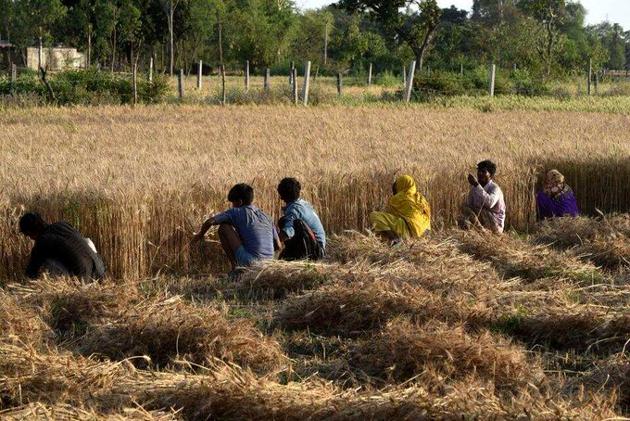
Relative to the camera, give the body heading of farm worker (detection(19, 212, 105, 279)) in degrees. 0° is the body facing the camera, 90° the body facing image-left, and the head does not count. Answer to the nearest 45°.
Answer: approximately 90°

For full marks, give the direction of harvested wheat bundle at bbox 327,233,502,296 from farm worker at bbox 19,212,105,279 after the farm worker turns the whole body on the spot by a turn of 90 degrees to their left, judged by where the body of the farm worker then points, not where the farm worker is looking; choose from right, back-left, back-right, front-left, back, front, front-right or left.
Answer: left

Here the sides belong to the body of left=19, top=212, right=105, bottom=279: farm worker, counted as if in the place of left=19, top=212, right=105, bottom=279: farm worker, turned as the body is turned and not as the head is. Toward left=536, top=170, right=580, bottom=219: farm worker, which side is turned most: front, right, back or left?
back

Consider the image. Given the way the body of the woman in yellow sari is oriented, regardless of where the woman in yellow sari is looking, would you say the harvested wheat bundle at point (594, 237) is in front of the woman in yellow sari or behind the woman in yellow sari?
behind

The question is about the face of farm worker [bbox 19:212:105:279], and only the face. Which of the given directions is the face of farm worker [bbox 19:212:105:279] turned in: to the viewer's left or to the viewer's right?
to the viewer's left

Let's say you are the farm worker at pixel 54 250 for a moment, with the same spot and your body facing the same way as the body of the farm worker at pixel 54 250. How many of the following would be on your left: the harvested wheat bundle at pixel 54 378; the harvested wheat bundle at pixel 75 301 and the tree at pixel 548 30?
2

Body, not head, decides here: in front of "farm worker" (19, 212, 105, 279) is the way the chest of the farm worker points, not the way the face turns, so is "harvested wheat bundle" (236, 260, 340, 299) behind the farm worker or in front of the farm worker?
behind

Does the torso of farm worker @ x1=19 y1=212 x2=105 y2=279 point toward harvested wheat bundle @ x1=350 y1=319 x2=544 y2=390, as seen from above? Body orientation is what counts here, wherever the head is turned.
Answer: no

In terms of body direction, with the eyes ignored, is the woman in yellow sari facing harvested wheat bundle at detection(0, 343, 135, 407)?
no

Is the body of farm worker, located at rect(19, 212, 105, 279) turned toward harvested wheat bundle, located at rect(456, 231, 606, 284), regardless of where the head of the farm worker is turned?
no

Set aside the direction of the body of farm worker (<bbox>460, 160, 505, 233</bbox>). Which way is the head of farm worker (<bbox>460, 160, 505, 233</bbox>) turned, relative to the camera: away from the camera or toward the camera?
toward the camera

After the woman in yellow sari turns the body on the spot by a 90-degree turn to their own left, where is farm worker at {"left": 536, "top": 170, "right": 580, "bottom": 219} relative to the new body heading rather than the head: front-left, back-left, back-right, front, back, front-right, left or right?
back-left

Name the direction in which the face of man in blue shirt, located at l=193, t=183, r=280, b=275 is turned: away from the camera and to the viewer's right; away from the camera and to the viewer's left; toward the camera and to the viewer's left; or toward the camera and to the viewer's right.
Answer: away from the camera and to the viewer's left

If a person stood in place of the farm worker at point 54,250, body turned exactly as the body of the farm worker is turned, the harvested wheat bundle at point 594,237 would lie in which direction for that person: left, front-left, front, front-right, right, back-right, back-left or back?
back
